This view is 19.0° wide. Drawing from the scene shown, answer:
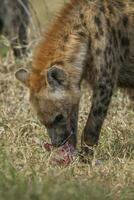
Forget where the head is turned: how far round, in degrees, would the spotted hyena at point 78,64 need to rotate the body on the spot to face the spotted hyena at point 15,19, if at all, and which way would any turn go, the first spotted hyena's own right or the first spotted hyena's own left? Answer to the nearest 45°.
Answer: approximately 90° to the first spotted hyena's own right

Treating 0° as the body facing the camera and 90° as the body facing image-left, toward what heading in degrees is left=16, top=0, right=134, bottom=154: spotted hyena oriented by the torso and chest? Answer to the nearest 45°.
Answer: approximately 90°
